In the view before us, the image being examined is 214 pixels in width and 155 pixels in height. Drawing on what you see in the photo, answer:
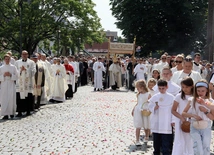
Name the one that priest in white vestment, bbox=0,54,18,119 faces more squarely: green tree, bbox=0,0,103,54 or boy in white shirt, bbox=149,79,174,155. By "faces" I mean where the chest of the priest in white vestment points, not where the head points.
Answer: the boy in white shirt

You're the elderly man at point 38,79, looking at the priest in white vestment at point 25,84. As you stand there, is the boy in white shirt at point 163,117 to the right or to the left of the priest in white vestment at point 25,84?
left

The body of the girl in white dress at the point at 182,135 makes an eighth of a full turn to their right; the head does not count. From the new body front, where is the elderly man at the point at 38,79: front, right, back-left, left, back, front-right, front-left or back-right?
back-right

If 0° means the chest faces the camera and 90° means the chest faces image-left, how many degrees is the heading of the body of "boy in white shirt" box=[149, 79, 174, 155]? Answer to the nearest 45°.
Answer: approximately 0°

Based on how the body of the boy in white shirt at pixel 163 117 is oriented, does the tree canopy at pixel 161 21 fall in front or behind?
behind
